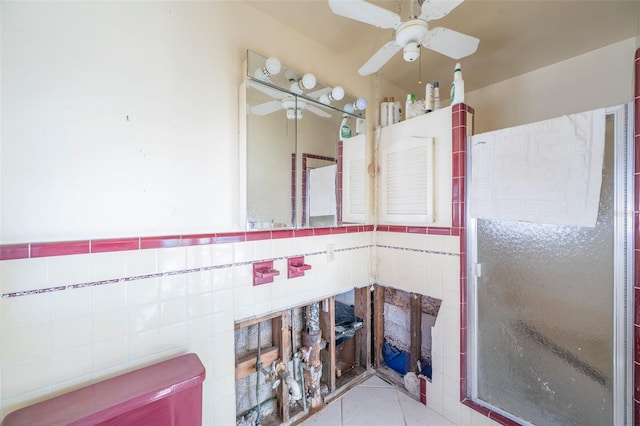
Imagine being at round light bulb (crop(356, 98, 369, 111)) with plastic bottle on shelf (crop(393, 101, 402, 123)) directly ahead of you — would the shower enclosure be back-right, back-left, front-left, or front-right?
front-right

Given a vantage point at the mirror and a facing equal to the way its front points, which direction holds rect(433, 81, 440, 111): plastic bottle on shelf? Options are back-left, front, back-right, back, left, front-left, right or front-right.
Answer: front-left

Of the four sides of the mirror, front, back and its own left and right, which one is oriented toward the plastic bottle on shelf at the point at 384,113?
left

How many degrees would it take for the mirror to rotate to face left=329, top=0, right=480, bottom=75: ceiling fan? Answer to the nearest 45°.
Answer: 0° — it already faces it

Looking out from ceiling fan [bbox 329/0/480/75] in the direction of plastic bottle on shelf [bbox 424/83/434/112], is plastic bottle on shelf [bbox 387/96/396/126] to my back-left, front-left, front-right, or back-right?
front-left

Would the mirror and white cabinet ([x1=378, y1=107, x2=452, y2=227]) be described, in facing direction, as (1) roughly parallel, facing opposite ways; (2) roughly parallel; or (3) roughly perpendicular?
roughly perpendicular

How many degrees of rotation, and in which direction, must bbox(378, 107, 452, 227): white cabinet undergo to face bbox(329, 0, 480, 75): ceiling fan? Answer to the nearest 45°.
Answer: approximately 45° to its left

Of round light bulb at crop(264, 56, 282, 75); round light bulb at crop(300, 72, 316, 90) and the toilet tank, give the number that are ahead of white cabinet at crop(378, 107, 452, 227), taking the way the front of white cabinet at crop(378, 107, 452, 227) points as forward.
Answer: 3

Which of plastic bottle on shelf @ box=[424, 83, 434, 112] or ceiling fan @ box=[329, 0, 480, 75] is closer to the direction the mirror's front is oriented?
the ceiling fan

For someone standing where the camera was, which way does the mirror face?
facing the viewer and to the right of the viewer

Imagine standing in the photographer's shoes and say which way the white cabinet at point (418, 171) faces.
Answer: facing the viewer and to the left of the viewer

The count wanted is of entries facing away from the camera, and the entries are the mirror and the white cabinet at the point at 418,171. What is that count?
0

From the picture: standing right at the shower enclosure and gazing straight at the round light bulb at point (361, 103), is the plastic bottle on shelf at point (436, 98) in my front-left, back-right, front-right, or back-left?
front-right

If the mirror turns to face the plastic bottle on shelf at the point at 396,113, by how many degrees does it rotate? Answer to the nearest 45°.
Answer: approximately 90° to its left
